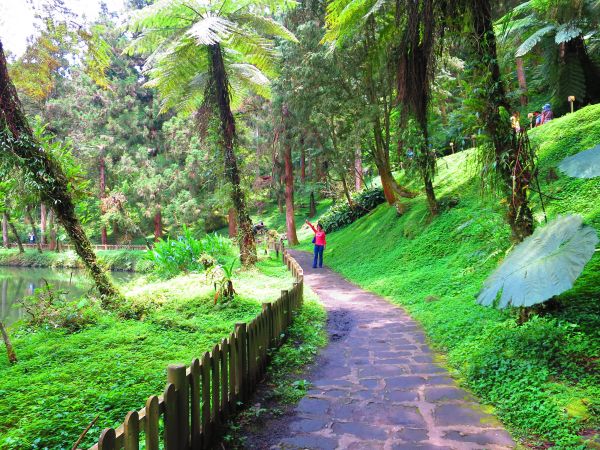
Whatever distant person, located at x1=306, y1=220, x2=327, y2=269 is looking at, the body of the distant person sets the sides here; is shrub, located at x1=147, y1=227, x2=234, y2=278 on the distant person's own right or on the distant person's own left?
on the distant person's own right

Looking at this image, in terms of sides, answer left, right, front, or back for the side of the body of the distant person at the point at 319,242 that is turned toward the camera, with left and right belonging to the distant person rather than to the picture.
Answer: front

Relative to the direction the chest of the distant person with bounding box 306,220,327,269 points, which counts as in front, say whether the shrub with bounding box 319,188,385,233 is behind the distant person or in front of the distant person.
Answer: behind

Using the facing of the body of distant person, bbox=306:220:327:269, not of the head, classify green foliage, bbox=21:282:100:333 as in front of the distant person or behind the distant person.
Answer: in front

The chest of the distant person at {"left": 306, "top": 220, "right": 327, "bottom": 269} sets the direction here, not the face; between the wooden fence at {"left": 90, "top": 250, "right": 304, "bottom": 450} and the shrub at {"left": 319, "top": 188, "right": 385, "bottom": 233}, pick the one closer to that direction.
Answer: the wooden fence

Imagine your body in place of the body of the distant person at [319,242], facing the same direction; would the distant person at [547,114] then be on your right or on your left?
on your left
